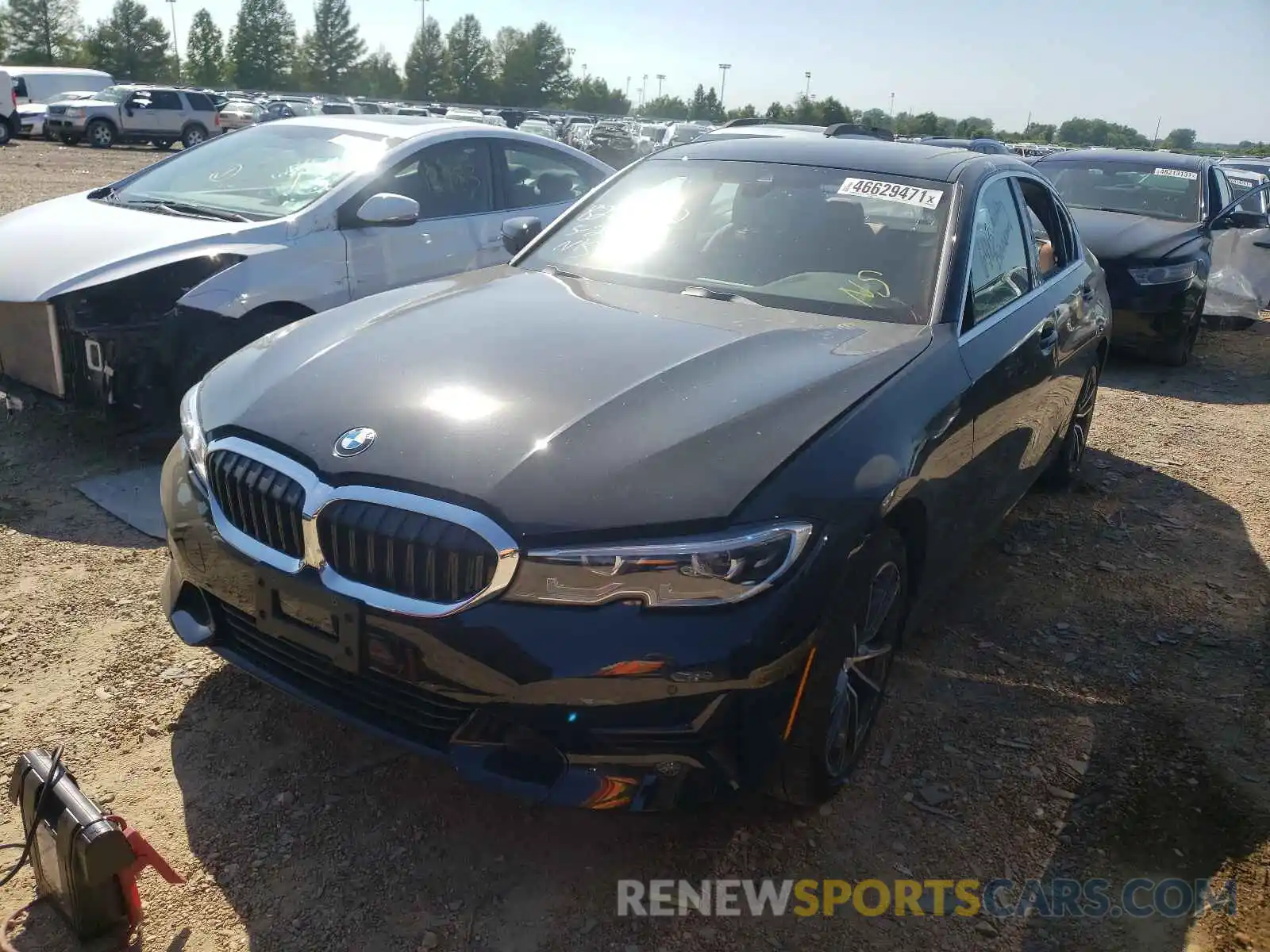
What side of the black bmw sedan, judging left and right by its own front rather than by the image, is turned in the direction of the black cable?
front

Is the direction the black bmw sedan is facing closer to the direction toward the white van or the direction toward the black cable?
the black cable

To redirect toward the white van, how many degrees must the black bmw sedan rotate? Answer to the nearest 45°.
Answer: approximately 90° to its right

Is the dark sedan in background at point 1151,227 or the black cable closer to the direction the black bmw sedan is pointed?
the black cable

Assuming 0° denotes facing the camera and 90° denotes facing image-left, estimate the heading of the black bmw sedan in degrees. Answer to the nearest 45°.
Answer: approximately 45°

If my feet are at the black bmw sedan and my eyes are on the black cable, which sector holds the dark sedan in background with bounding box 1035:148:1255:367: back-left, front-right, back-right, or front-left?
back-right

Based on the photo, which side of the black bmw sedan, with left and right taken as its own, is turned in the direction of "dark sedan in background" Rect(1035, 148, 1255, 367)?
back
